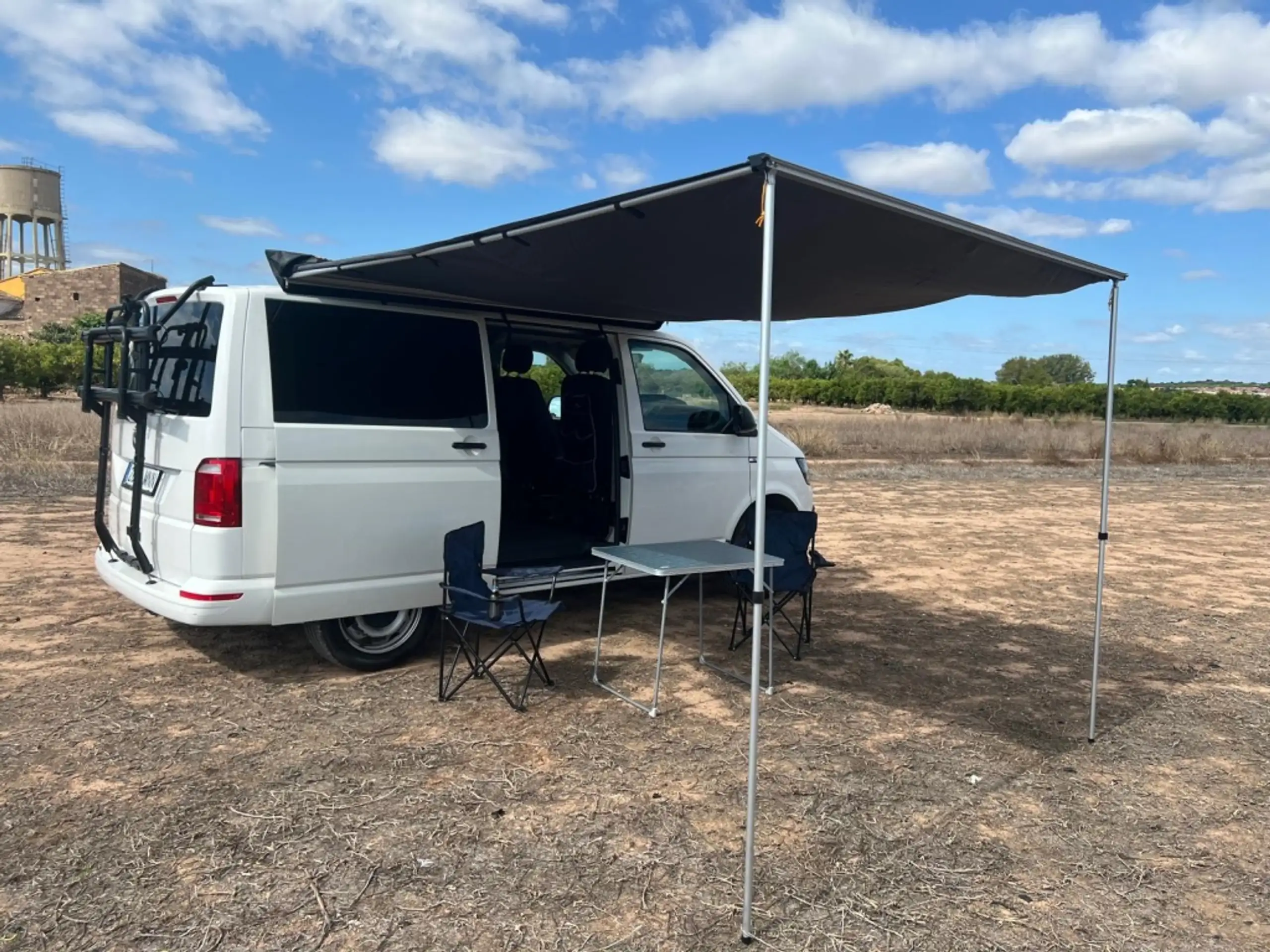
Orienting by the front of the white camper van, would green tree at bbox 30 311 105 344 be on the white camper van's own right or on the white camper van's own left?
on the white camper van's own left

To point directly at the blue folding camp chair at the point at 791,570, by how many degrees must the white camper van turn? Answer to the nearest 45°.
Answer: approximately 45° to its right

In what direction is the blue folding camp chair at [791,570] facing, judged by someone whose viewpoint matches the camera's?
facing the viewer and to the left of the viewer

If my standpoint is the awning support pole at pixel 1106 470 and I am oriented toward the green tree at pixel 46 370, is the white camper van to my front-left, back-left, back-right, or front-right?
front-left

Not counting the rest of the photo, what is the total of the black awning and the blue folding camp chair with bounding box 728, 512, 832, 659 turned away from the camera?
0

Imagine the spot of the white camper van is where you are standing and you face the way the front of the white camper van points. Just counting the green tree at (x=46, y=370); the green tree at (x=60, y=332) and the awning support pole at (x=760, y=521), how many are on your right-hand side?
1

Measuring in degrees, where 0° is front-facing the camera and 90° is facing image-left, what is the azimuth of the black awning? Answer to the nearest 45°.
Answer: approximately 315°

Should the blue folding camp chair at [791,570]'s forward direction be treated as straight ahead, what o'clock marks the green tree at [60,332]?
The green tree is roughly at 3 o'clock from the blue folding camp chair.

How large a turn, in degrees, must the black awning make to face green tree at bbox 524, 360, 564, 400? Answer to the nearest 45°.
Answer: approximately 180°

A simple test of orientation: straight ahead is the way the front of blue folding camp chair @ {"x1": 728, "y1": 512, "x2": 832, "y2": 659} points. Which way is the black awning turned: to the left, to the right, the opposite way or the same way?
to the left

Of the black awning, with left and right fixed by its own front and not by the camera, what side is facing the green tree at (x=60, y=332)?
back

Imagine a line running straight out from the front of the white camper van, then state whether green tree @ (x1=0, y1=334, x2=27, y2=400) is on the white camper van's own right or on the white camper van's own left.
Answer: on the white camper van's own left

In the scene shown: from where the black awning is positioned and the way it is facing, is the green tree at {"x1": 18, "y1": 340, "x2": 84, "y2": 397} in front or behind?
behind

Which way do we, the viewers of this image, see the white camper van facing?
facing away from the viewer and to the right of the viewer
